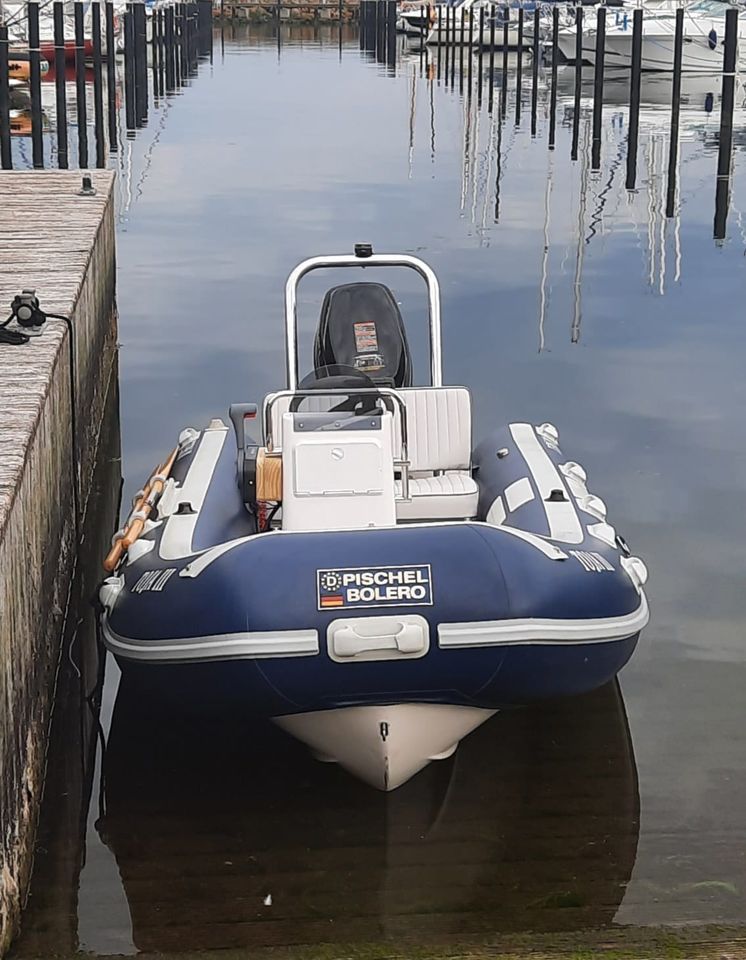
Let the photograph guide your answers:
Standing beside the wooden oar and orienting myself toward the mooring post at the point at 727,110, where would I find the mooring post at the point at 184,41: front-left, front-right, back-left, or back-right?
front-left

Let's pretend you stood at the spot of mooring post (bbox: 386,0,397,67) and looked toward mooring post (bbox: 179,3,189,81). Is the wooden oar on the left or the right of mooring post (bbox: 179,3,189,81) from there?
left

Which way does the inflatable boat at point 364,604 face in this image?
toward the camera

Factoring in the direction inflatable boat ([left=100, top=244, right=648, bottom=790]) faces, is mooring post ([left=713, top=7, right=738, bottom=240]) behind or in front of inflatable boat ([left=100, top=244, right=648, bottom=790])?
behind

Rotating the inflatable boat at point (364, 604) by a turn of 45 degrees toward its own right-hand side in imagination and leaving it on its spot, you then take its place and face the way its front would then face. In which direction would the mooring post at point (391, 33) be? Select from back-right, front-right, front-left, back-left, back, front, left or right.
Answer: back-right

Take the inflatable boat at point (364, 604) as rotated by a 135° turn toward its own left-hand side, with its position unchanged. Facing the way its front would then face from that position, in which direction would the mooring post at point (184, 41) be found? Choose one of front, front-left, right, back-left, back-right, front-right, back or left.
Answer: front-left
